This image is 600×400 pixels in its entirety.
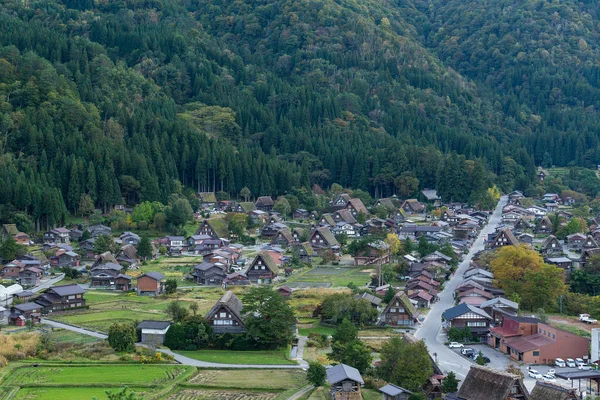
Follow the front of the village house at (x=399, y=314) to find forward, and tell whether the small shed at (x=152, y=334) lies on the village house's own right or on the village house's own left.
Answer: on the village house's own right

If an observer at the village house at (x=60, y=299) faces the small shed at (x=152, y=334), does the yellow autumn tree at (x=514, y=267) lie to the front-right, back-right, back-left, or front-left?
front-left

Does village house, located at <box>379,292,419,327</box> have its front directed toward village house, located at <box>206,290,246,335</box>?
no

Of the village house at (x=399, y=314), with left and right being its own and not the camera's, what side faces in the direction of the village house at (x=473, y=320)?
left

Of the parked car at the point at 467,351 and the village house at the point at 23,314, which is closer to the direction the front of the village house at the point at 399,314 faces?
the parked car

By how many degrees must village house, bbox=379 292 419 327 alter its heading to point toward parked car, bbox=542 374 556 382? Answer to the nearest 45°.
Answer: approximately 45° to its left

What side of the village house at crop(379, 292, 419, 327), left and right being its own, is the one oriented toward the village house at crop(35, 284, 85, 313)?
right

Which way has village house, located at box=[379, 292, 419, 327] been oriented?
toward the camera

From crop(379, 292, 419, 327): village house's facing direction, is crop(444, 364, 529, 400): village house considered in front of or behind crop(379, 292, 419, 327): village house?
in front

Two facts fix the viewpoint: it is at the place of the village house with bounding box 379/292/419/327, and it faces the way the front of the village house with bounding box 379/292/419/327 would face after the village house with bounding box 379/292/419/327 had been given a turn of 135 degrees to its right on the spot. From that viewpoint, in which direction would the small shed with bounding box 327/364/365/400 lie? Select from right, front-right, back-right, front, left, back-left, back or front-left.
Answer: back-left

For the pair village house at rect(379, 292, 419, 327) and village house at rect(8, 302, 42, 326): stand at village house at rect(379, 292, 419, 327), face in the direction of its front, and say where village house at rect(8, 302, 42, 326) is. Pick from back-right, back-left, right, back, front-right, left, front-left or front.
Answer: right

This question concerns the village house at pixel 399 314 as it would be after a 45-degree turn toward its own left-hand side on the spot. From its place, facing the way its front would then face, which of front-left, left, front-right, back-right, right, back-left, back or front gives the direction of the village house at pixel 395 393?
front-right

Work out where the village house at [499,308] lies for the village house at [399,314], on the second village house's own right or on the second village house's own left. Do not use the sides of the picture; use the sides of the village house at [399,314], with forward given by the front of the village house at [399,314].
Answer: on the second village house's own left

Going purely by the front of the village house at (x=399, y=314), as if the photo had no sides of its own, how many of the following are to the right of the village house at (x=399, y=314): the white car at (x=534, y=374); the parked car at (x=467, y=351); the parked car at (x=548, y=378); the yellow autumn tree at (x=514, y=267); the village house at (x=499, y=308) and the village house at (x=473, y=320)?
0

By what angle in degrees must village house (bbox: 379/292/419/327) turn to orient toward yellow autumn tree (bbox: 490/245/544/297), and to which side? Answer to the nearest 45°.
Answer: approximately 135° to its left

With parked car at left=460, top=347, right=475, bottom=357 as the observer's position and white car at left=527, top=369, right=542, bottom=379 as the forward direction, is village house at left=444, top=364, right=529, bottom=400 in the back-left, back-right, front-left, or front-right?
front-right

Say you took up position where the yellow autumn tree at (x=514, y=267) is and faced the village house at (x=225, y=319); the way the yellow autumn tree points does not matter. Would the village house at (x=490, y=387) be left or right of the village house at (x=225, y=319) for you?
left
